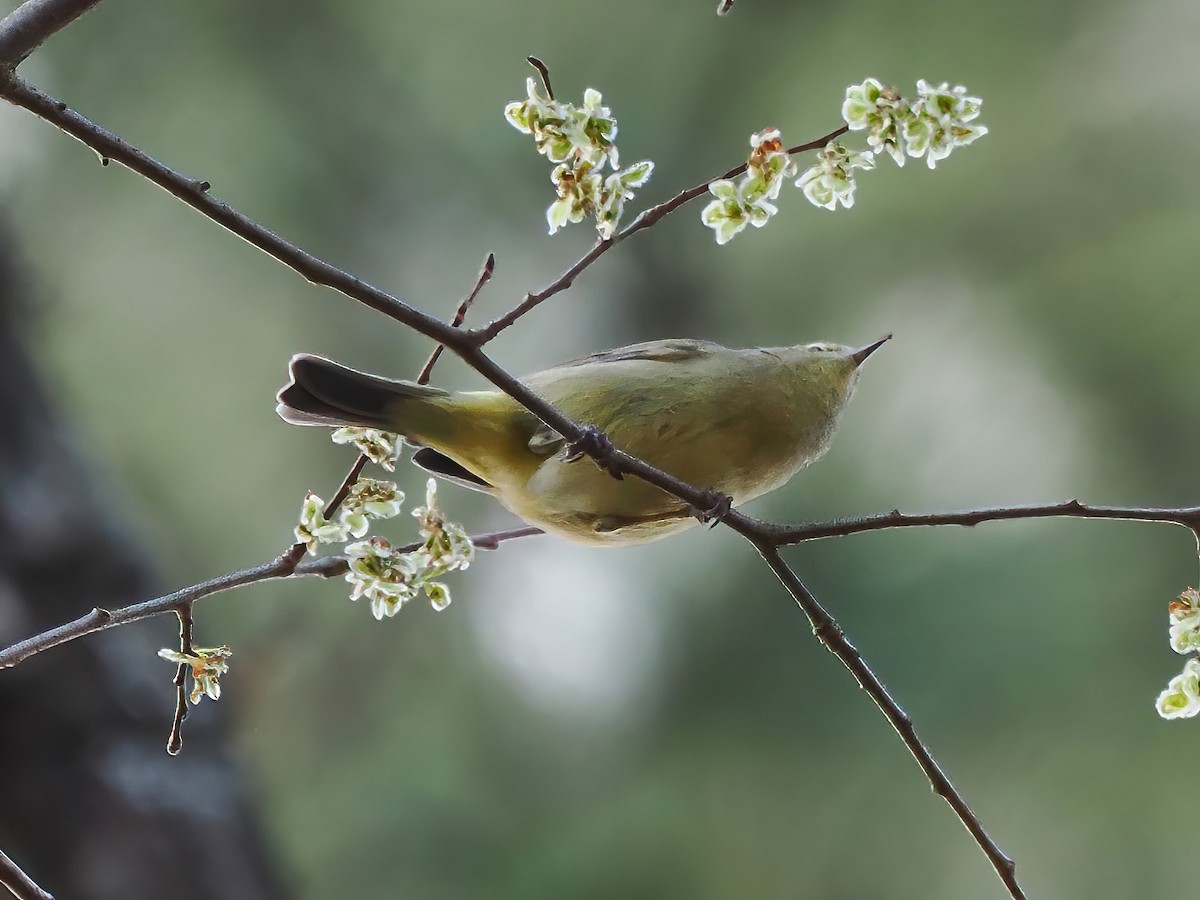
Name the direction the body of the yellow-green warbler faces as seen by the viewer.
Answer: to the viewer's right
